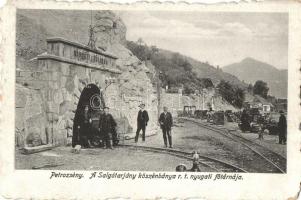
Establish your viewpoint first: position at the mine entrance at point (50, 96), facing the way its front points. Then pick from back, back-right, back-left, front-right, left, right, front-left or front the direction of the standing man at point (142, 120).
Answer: front-left

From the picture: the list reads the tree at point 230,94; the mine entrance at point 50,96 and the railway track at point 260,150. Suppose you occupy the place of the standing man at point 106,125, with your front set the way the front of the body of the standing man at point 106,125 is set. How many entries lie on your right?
1

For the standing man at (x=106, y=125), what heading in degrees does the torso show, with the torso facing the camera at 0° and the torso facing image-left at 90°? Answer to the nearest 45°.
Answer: approximately 0°

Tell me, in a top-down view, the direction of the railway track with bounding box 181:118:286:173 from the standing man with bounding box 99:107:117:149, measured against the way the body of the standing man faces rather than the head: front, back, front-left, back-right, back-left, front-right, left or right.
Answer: left

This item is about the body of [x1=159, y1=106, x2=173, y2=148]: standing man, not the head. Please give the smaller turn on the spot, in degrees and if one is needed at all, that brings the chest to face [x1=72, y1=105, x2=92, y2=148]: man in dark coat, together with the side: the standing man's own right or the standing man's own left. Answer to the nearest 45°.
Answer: approximately 90° to the standing man's own right

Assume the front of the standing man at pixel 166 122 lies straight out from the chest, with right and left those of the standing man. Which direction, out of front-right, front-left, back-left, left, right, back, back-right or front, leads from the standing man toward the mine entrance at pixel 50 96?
right

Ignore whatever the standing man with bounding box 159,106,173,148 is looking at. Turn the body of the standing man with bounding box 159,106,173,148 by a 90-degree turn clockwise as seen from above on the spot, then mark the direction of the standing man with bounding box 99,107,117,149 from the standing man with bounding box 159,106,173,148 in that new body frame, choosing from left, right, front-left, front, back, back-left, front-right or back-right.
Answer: front

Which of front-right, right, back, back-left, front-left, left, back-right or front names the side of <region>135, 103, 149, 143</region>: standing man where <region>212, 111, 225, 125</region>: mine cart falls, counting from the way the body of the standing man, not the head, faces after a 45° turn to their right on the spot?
back-left

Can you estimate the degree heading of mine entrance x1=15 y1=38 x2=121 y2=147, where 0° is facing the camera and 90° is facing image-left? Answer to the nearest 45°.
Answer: approximately 315°

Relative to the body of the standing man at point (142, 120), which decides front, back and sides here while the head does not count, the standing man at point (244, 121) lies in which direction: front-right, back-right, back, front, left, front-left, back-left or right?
left

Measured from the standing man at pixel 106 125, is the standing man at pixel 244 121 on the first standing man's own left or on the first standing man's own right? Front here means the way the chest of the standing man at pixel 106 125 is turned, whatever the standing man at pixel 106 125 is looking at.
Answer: on the first standing man's own left
